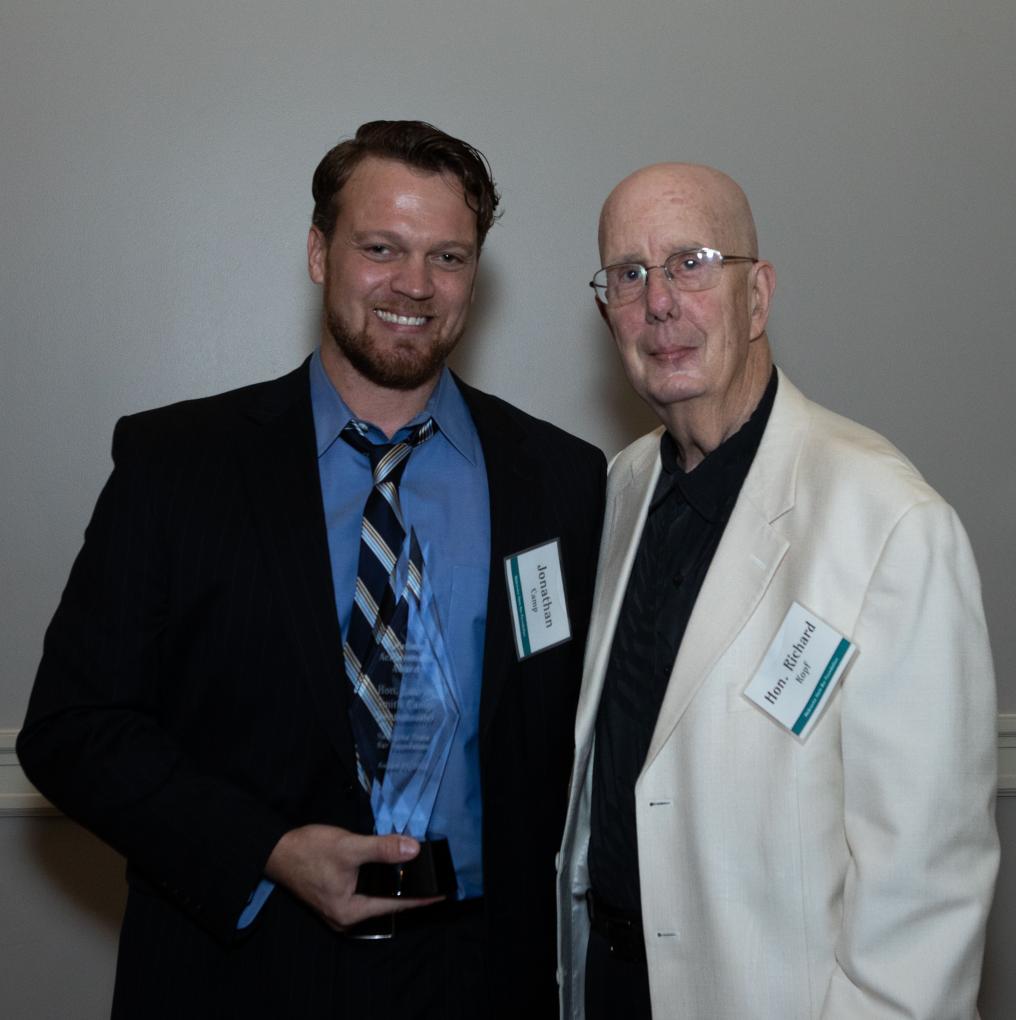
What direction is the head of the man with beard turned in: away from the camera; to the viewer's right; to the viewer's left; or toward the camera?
toward the camera

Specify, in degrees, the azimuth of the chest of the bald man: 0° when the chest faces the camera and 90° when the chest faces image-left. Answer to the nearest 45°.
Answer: approximately 45°

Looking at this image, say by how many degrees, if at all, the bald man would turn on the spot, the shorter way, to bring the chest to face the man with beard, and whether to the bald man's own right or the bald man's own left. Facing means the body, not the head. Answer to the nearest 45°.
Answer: approximately 45° to the bald man's own right
